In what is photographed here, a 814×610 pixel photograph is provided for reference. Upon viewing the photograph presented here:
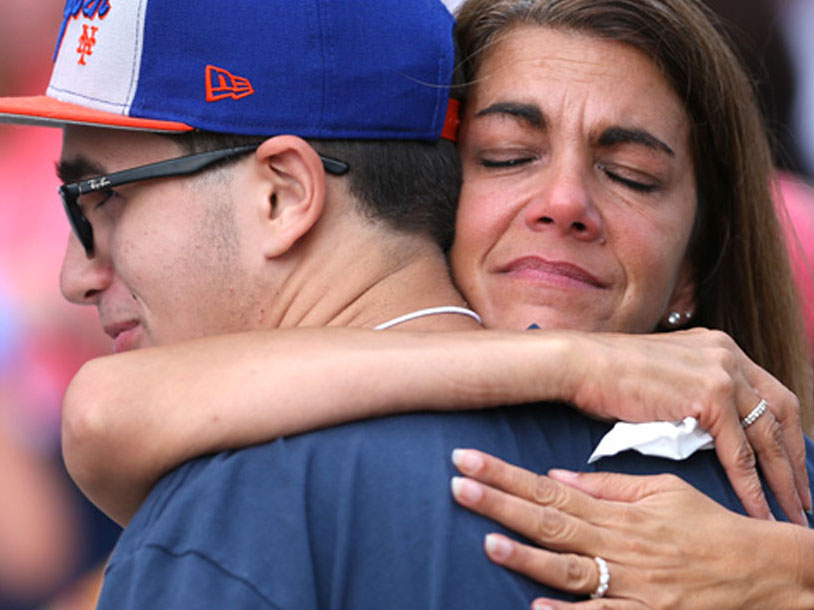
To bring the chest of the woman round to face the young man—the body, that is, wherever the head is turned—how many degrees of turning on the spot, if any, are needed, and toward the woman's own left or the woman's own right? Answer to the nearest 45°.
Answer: approximately 45° to the woman's own right

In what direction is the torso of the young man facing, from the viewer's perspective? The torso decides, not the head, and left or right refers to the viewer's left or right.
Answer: facing away from the viewer and to the left of the viewer

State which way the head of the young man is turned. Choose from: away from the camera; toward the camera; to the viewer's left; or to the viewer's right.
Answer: to the viewer's left

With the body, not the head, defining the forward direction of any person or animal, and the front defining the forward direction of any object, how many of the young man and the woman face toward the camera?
1

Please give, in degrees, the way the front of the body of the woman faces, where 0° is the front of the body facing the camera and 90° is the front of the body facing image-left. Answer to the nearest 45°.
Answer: approximately 0°
